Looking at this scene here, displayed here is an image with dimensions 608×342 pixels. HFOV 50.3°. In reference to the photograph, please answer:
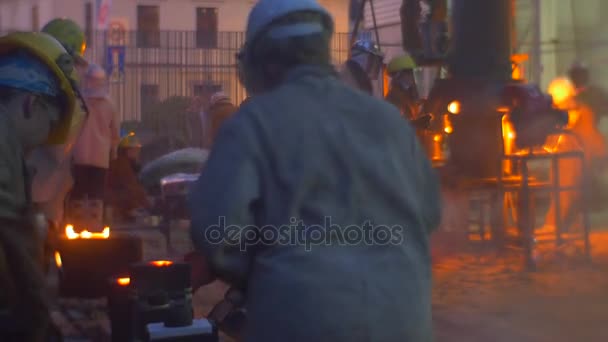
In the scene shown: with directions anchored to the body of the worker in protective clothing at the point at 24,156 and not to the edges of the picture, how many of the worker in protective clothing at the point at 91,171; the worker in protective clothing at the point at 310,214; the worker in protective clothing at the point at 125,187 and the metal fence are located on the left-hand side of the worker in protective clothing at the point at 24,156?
3

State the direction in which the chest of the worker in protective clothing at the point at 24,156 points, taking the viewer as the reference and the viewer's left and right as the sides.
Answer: facing to the right of the viewer

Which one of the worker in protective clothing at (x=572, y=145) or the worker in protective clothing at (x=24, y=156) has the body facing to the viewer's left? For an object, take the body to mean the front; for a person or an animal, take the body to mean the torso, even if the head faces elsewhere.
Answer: the worker in protective clothing at (x=572, y=145)

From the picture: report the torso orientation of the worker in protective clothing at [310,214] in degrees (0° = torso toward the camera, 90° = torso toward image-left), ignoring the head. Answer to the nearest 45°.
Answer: approximately 135°

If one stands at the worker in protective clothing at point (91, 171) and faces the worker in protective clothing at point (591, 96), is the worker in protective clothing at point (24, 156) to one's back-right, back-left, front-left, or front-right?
back-right

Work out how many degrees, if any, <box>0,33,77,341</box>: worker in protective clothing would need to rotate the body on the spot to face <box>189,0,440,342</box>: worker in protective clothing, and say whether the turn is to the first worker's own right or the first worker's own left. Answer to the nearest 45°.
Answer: approximately 45° to the first worker's own right

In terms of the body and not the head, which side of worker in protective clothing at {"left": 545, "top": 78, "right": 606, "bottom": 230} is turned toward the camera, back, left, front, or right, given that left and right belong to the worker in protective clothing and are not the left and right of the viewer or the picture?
left
